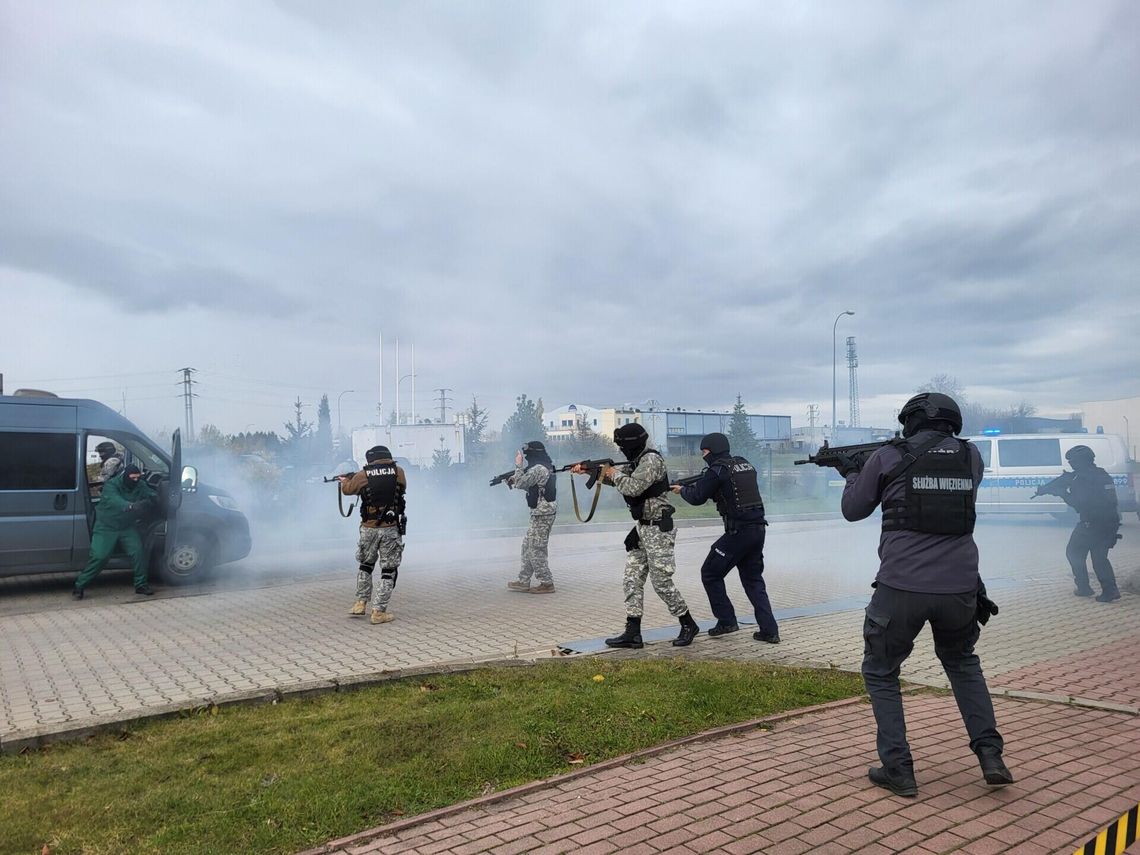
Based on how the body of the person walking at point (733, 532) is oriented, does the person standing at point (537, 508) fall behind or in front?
in front

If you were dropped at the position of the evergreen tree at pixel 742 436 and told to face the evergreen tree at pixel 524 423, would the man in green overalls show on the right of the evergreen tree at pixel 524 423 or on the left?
left

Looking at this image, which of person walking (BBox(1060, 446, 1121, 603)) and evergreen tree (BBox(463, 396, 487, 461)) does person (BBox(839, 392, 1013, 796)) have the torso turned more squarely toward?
the evergreen tree

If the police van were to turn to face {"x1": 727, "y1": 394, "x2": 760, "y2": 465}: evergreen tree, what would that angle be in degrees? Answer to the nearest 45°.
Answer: approximately 45° to its right

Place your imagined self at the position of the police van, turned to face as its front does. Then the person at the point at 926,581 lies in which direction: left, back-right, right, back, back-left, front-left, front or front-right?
left

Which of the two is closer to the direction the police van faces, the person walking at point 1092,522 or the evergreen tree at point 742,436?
the evergreen tree

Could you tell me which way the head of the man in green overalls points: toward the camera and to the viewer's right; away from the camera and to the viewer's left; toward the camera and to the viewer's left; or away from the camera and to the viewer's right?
toward the camera and to the viewer's right

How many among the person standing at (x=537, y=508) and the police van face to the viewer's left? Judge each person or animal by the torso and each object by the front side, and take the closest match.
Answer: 2

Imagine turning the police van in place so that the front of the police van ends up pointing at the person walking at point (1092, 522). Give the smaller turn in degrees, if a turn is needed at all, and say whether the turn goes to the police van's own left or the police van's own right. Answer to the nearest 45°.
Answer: approximately 90° to the police van's own left

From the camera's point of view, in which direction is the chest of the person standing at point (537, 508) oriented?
to the viewer's left

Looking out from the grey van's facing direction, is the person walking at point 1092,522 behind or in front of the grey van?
in front

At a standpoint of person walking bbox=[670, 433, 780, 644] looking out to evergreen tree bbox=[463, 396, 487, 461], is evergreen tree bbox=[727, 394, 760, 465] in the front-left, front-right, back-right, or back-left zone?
front-right

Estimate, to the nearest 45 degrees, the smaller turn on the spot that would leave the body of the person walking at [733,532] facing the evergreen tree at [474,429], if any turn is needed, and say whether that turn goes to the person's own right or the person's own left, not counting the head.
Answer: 0° — they already face it

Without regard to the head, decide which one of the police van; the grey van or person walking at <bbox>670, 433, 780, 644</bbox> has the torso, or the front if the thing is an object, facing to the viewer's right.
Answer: the grey van
